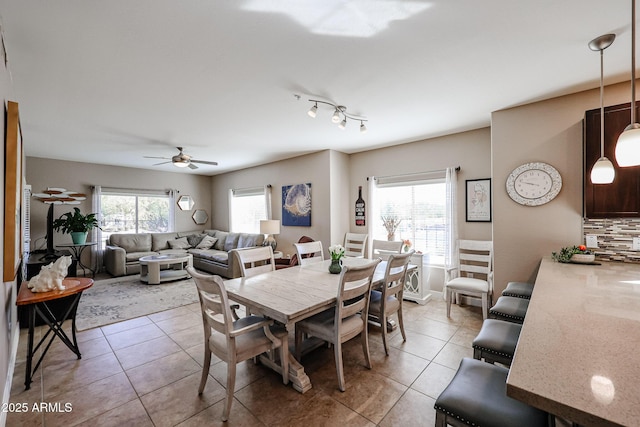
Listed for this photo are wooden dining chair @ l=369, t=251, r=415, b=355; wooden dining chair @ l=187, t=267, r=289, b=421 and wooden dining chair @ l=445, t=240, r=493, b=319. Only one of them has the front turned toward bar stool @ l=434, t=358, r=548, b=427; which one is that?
wooden dining chair @ l=445, t=240, r=493, b=319

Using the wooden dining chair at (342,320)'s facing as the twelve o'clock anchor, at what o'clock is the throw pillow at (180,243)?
The throw pillow is roughly at 12 o'clock from the wooden dining chair.

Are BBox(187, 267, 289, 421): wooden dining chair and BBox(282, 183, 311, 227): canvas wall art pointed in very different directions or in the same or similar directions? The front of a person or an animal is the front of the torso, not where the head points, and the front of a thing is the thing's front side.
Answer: very different directions

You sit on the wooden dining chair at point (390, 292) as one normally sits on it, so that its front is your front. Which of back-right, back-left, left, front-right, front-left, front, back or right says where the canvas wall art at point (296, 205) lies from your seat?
front

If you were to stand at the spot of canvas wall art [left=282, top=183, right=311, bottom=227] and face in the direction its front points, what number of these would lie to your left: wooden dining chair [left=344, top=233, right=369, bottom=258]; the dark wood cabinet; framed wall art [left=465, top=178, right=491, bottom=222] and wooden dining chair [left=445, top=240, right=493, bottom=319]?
4

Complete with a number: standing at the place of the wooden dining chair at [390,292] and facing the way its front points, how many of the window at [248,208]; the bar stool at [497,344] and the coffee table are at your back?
1

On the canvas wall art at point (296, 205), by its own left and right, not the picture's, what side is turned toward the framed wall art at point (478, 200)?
left

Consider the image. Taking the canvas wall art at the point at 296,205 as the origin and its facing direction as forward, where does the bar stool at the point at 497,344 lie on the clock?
The bar stool is roughly at 10 o'clock from the canvas wall art.

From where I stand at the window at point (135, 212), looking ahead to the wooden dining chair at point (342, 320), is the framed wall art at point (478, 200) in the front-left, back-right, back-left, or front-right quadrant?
front-left

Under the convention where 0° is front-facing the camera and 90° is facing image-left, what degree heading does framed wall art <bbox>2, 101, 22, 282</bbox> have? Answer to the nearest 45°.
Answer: approximately 270°

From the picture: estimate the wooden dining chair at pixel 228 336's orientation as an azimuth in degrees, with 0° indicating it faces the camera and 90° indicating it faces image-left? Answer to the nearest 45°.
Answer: approximately 225°

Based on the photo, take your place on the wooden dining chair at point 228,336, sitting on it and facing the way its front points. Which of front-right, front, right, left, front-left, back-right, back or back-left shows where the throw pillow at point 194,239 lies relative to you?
front-left

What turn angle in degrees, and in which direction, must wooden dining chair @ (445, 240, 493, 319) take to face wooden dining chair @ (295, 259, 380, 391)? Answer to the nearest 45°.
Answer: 0° — it already faces it

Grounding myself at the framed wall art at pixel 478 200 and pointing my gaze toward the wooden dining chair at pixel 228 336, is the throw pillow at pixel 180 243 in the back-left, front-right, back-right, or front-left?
front-right

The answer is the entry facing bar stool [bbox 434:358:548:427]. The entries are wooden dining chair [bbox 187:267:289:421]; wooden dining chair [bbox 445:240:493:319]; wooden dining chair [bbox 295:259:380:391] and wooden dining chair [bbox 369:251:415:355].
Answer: wooden dining chair [bbox 445:240:493:319]

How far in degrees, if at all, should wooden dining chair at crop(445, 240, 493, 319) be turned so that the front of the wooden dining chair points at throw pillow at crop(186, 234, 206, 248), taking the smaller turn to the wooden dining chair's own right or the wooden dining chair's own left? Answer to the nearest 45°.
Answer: approximately 90° to the wooden dining chair's own right
